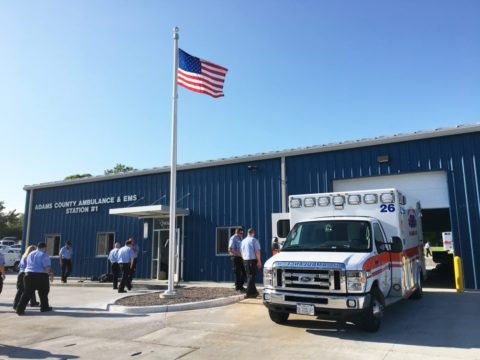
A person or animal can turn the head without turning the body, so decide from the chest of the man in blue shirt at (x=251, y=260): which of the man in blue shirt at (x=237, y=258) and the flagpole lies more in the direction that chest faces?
the man in blue shirt

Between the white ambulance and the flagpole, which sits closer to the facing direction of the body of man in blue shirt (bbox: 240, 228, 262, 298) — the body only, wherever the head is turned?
the flagpole

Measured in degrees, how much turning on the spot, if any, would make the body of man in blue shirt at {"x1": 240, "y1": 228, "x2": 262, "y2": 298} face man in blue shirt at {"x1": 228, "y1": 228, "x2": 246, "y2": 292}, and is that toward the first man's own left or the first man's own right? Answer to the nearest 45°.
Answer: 0° — they already face them

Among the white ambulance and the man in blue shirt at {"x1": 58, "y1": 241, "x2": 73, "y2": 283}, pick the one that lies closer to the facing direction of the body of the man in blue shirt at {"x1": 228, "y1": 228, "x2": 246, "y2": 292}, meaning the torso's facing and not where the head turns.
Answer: the white ambulance

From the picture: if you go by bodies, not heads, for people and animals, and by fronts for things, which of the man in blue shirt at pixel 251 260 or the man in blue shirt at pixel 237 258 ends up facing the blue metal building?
the man in blue shirt at pixel 251 260

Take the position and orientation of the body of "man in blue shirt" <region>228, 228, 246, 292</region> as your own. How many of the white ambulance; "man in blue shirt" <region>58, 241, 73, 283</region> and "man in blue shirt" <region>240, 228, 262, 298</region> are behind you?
1

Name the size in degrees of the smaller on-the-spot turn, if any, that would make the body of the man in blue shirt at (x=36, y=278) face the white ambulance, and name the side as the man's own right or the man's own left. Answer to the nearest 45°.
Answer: approximately 90° to the man's own right

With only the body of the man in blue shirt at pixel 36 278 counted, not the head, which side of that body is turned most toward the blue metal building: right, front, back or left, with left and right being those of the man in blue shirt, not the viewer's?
front

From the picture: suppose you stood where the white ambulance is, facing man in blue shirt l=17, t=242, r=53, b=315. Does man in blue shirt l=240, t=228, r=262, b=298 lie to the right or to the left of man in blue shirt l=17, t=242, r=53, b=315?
right

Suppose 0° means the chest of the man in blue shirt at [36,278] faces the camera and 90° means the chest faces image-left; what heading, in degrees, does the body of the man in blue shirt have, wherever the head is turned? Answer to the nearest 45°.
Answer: approximately 225°

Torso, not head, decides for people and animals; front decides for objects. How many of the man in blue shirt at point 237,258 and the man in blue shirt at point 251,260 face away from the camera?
1
